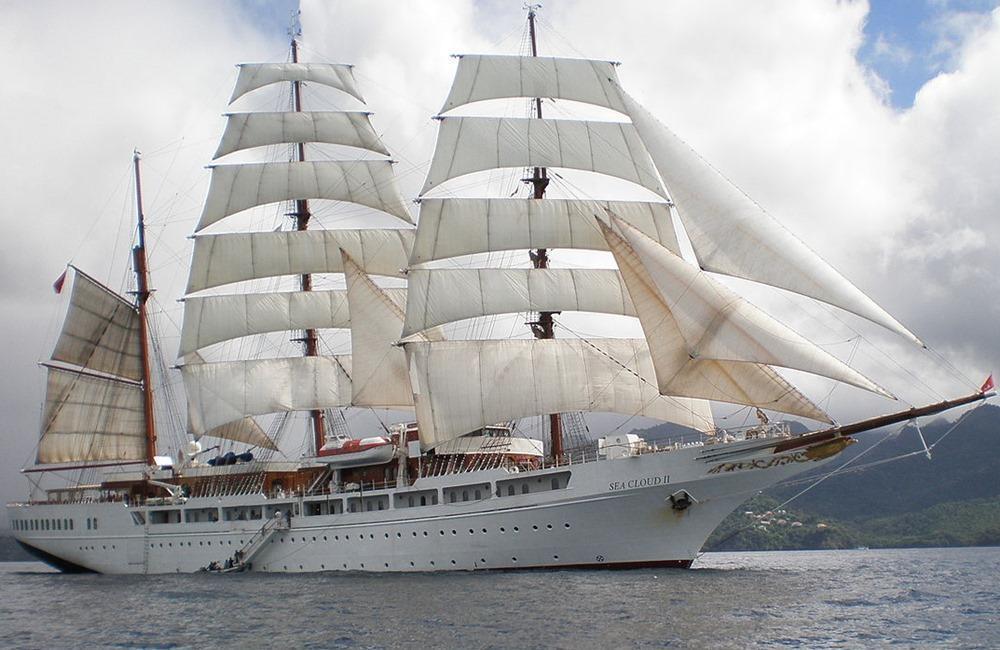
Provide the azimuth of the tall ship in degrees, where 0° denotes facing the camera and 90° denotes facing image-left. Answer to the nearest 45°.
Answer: approximately 315°
